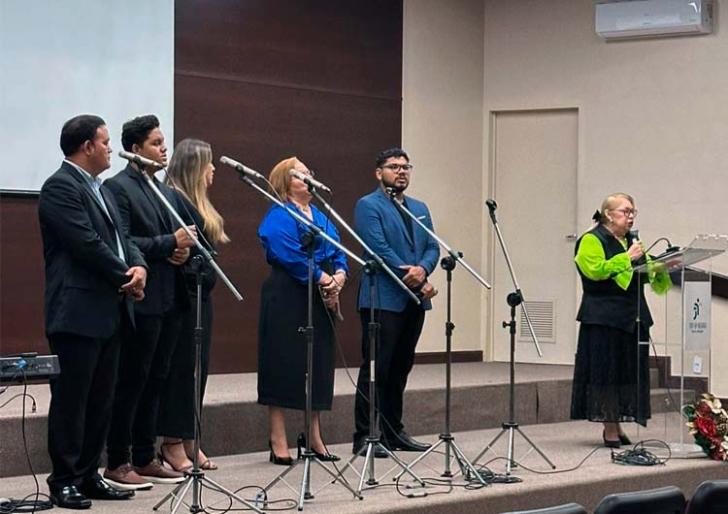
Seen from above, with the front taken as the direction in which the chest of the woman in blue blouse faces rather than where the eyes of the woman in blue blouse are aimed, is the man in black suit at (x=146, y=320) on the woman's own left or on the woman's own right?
on the woman's own right

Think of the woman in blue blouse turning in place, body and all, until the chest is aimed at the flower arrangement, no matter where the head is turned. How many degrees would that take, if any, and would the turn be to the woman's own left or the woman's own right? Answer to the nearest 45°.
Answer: approximately 45° to the woman's own left

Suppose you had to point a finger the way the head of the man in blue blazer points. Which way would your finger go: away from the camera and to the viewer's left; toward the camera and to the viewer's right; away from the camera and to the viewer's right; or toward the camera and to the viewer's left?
toward the camera and to the viewer's right

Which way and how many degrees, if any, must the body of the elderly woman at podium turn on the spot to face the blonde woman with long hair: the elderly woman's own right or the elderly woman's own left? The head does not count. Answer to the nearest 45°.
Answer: approximately 90° to the elderly woman's own right

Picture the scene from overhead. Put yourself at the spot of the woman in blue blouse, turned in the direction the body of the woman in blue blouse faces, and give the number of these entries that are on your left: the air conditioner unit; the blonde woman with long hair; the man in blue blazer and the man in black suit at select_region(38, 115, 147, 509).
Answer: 2

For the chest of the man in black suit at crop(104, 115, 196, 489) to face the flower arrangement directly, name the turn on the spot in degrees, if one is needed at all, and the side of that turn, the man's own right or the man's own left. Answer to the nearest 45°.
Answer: approximately 45° to the man's own left

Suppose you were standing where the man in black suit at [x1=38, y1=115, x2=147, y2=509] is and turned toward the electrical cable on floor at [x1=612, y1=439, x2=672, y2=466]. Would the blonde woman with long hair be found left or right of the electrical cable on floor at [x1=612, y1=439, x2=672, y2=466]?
left

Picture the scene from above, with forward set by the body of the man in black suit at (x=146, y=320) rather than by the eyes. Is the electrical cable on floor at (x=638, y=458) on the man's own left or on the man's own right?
on the man's own left
